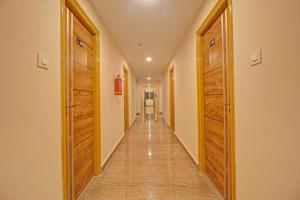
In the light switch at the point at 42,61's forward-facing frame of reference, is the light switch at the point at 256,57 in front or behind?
in front

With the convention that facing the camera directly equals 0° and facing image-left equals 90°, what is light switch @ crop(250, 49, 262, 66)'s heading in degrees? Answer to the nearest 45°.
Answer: approximately 45°

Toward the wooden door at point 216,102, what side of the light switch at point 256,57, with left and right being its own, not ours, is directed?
right

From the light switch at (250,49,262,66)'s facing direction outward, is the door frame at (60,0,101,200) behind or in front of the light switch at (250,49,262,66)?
in front

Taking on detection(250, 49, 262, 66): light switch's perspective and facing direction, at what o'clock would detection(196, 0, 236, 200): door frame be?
The door frame is roughly at 3 o'clock from the light switch.

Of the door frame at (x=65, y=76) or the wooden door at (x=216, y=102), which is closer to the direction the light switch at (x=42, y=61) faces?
the wooden door

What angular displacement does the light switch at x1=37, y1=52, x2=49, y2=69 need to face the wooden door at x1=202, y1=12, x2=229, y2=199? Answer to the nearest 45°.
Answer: approximately 45° to its left

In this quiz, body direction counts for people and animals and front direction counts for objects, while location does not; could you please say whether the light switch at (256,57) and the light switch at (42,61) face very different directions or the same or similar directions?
very different directions

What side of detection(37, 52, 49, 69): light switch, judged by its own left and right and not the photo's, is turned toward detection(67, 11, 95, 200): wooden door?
left
